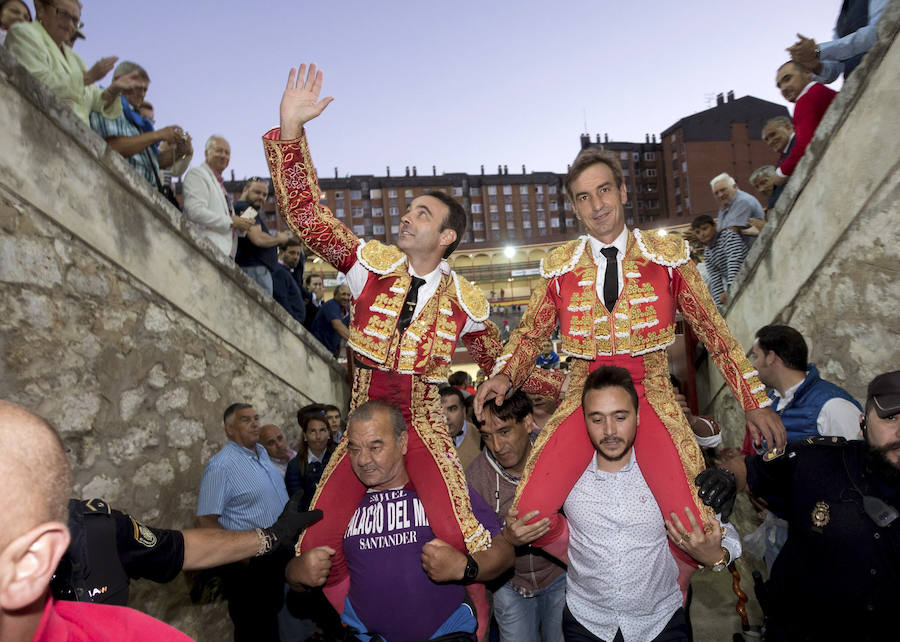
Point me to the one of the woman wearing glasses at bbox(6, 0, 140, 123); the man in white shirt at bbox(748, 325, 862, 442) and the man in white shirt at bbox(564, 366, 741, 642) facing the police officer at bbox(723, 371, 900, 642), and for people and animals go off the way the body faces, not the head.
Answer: the woman wearing glasses

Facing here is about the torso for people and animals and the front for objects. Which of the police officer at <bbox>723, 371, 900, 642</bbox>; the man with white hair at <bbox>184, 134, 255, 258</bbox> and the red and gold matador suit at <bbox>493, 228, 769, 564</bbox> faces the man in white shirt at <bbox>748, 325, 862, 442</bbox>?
the man with white hair

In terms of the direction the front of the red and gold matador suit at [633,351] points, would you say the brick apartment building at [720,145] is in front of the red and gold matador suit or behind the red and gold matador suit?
behind

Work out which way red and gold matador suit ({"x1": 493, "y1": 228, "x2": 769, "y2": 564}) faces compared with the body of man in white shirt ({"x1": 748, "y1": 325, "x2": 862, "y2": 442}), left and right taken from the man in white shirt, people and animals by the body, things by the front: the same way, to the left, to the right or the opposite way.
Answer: to the left

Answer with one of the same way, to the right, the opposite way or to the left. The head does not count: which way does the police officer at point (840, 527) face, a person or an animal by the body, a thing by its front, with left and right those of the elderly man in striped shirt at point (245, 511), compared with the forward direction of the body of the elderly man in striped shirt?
to the right

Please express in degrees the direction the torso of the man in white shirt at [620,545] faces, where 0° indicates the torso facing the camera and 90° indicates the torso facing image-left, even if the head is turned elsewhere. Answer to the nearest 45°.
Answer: approximately 0°

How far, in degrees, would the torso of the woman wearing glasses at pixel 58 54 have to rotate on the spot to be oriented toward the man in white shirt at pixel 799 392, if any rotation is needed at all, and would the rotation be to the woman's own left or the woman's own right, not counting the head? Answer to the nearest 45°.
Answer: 0° — they already face them

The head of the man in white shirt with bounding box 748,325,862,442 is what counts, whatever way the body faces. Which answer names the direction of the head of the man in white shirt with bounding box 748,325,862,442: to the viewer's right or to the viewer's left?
to the viewer's left
